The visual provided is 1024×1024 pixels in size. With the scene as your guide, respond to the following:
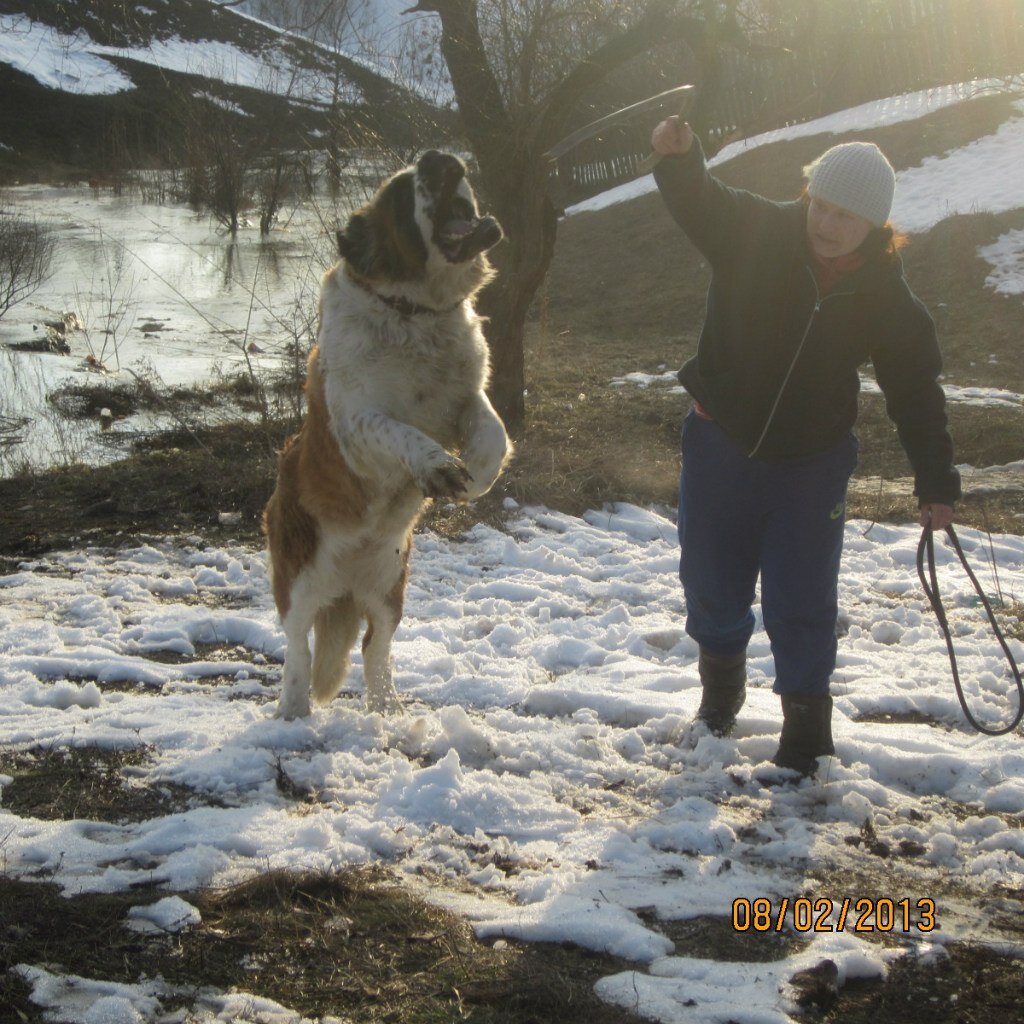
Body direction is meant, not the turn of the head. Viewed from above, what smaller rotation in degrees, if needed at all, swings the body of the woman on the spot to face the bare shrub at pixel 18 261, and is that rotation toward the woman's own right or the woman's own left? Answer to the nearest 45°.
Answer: approximately 135° to the woman's own right

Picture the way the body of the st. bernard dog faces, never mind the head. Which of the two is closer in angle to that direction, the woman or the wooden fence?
the woman

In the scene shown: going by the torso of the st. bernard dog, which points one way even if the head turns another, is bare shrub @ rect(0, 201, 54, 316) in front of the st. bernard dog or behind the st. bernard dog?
behind

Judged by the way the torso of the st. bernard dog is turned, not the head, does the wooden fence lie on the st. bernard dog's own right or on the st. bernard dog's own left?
on the st. bernard dog's own left

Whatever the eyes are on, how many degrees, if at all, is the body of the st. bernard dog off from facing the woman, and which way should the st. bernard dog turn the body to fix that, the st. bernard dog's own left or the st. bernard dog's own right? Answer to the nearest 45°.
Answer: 0° — it already faces them
